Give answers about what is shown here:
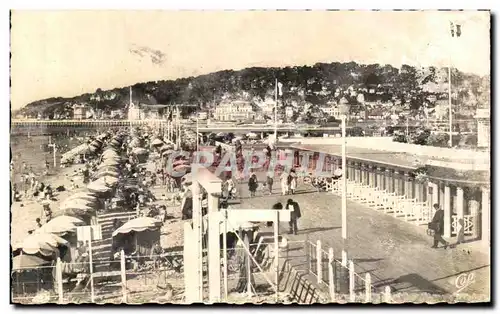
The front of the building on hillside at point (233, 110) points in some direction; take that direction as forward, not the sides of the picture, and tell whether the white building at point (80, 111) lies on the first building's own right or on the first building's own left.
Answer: on the first building's own right

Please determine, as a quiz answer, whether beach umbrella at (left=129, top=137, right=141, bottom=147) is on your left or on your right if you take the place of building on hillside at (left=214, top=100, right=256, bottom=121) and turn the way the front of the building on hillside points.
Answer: on your right

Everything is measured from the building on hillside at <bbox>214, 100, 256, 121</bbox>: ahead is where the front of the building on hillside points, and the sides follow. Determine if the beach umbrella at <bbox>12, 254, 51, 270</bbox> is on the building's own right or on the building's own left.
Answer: on the building's own right

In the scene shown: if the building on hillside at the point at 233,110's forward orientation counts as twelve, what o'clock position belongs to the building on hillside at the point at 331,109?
the building on hillside at the point at 331,109 is roughly at 9 o'clock from the building on hillside at the point at 233,110.

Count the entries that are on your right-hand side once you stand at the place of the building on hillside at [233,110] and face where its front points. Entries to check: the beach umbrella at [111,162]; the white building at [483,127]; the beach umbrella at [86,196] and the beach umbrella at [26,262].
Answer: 3

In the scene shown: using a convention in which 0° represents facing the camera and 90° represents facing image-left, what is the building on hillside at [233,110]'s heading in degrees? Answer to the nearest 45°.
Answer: approximately 0°

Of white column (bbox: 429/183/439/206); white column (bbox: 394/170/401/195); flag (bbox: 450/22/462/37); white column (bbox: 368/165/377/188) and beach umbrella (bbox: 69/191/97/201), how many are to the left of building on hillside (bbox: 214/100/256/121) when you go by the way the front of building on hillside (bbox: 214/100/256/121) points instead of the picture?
4

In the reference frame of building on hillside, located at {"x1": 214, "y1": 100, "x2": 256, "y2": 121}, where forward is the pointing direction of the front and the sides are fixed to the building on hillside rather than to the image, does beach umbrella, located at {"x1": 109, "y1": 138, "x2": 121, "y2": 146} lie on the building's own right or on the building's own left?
on the building's own right
